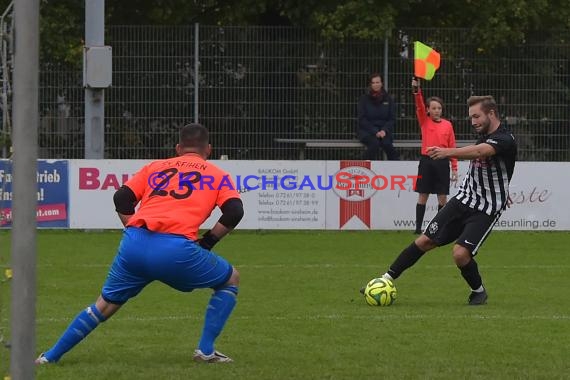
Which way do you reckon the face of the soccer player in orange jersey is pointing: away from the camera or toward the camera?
away from the camera

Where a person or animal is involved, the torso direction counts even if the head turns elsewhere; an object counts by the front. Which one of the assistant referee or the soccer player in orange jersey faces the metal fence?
the soccer player in orange jersey

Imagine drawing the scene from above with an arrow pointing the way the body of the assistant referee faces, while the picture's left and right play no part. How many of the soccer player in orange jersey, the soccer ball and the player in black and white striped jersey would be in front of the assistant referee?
3

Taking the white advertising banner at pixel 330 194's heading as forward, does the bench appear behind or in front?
behind

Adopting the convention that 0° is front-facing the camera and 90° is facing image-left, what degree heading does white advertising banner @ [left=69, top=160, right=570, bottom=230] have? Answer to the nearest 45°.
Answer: approximately 0°

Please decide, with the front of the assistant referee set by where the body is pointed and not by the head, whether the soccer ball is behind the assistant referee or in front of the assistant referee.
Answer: in front

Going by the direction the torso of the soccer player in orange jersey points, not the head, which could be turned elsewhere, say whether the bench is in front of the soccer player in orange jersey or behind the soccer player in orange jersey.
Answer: in front

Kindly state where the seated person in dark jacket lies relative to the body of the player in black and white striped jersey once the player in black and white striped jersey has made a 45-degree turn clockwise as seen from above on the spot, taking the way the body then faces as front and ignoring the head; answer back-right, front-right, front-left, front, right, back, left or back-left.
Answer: right

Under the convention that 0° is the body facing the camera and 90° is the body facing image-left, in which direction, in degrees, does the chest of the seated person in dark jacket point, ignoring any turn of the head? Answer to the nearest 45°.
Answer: approximately 0°

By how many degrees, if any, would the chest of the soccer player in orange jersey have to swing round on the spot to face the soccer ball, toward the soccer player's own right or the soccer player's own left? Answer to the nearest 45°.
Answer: approximately 45° to the soccer player's own right

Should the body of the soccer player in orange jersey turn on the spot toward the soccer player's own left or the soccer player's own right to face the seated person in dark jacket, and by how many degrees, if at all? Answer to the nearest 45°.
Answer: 0° — they already face them

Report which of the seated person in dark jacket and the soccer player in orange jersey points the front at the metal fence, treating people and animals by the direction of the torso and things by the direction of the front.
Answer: the soccer player in orange jersey

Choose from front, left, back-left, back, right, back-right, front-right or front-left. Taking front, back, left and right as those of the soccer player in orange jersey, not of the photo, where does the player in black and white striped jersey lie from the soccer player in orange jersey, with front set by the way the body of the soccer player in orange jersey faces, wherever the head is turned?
front-right

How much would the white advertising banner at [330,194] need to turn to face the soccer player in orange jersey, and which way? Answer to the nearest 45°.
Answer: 0° — it already faces them

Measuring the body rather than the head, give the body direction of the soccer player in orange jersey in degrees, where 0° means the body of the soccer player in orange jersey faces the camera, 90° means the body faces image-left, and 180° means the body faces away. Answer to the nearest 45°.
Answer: approximately 180°

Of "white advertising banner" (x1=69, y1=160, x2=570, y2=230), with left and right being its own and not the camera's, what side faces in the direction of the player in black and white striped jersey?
front

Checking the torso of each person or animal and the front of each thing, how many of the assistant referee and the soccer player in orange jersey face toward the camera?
1
